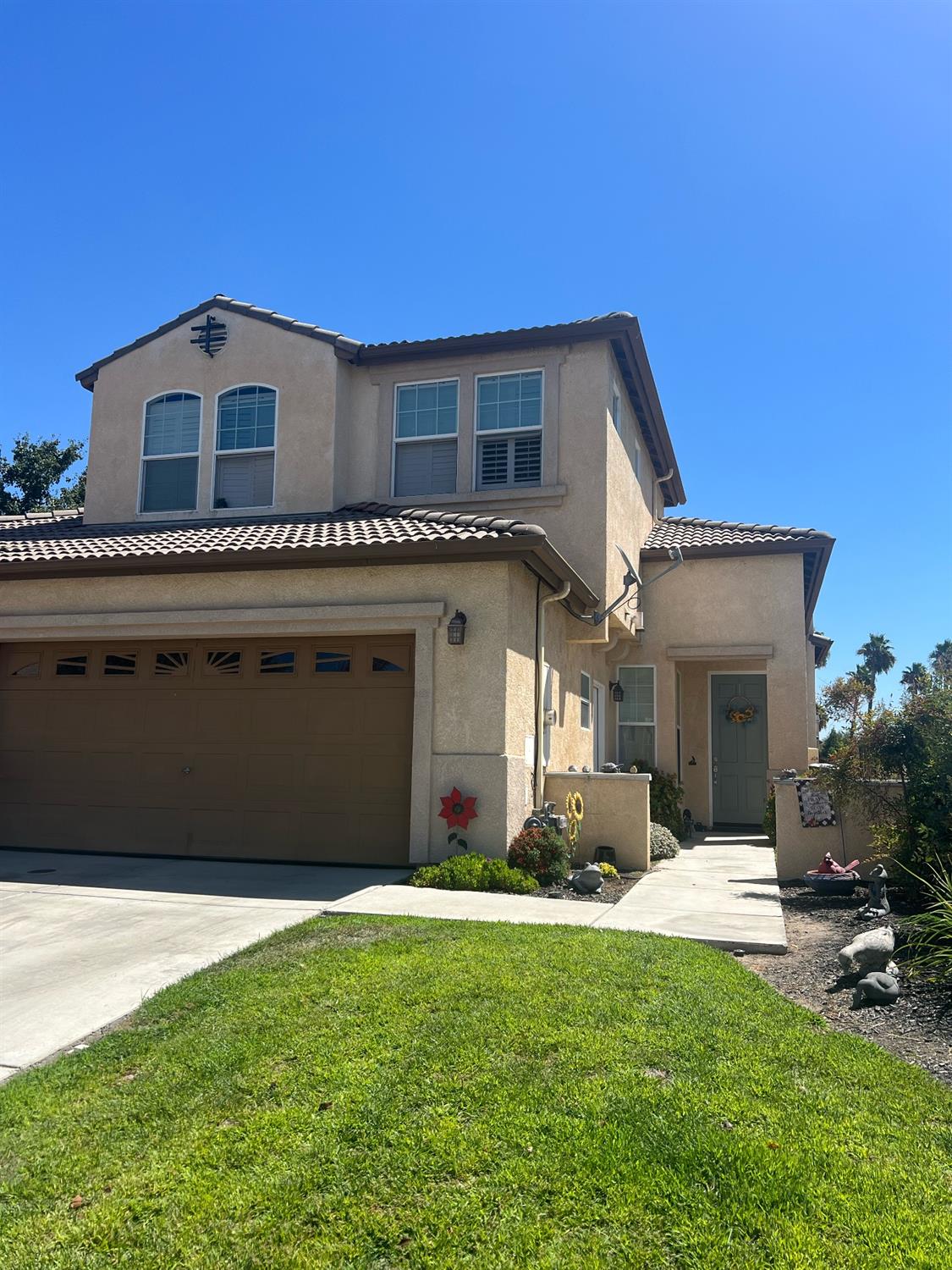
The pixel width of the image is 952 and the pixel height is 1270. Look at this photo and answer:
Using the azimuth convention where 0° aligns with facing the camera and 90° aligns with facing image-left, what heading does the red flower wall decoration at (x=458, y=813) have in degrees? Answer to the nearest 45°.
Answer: approximately 0°

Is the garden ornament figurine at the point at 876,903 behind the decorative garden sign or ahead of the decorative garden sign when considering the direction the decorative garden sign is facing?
ahead

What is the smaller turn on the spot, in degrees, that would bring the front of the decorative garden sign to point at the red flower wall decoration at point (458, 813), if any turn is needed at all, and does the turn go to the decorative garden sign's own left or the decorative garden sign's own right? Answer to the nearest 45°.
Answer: approximately 45° to the decorative garden sign's own right

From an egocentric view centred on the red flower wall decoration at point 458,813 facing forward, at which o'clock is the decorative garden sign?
The decorative garden sign is roughly at 9 o'clock from the red flower wall decoration.

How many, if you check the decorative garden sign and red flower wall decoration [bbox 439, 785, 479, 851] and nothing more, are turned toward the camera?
2

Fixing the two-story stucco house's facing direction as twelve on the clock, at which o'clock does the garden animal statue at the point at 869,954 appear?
The garden animal statue is roughly at 11 o'clock from the two-story stucco house.

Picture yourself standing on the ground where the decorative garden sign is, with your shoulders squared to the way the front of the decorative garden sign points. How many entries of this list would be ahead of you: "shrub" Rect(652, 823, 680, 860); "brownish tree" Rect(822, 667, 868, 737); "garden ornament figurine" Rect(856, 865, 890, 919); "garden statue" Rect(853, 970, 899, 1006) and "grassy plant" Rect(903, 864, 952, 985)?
3

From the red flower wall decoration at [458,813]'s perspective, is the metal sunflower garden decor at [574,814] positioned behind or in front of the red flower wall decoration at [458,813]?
behind

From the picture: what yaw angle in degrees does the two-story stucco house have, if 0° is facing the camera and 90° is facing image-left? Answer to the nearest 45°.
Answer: approximately 0°

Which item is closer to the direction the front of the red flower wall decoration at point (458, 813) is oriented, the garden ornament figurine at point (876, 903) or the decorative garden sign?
the garden ornament figurine

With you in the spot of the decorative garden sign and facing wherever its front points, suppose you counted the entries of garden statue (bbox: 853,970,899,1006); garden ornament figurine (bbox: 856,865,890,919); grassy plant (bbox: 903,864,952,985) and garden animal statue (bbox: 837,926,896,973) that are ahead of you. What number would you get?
4

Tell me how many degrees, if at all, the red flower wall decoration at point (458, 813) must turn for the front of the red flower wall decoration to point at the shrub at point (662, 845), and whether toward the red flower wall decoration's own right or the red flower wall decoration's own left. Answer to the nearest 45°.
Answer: approximately 135° to the red flower wall decoration's own left
